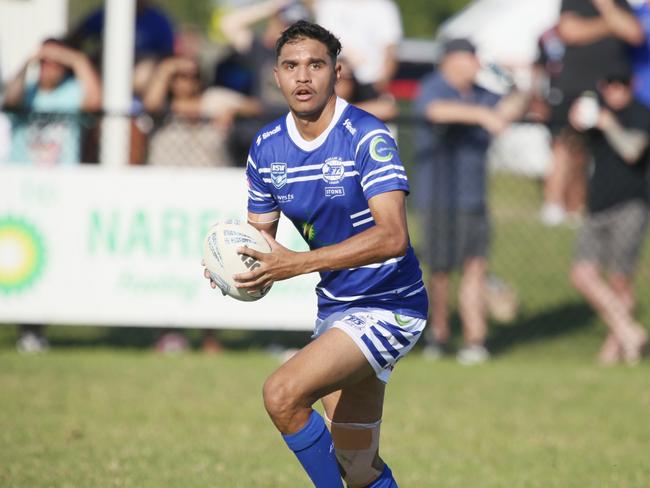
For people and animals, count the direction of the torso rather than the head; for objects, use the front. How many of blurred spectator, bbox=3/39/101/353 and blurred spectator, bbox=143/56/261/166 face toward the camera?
2

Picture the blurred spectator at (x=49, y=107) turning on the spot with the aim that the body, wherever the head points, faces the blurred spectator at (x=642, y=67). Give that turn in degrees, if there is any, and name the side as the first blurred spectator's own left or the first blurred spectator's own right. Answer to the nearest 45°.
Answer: approximately 90° to the first blurred spectator's own left

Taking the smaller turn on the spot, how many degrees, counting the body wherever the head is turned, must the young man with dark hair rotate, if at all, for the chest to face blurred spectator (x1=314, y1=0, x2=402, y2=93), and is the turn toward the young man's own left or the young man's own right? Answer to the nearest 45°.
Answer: approximately 135° to the young man's own right

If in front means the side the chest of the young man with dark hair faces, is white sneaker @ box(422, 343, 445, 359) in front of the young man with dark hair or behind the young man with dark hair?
behind

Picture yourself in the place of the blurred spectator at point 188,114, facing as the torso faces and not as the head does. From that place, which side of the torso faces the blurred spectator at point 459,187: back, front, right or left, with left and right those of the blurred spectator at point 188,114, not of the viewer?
left

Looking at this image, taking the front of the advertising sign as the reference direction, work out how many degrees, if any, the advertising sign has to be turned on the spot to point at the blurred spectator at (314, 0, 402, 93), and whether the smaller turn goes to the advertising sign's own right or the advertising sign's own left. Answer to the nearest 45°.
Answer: approximately 135° to the advertising sign's own left

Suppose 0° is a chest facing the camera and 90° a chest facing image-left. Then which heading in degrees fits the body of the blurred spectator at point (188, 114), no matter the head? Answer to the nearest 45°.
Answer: approximately 0°

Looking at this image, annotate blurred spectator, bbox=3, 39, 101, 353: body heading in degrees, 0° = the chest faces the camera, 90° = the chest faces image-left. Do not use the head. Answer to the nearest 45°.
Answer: approximately 0°
